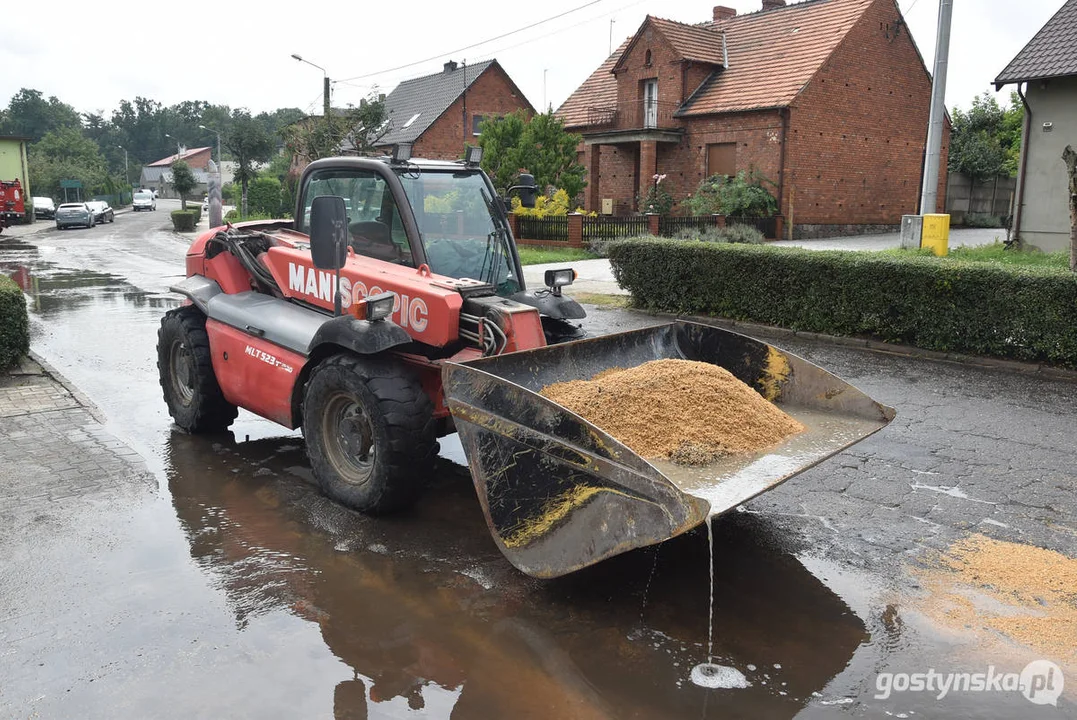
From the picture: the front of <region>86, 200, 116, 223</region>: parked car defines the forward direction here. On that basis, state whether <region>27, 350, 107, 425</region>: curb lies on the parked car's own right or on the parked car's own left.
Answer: on the parked car's own right

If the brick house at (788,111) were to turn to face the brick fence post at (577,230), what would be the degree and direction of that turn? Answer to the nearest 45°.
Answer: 0° — it already faces it

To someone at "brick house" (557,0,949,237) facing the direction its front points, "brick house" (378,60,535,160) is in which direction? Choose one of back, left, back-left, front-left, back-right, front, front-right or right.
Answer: right

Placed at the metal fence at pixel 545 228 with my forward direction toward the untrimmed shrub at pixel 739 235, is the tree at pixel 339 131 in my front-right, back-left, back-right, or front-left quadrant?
back-left

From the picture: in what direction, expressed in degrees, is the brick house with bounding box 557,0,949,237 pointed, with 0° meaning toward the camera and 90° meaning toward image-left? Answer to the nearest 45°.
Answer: approximately 45°

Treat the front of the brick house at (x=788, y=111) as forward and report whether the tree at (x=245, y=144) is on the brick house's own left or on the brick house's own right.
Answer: on the brick house's own right

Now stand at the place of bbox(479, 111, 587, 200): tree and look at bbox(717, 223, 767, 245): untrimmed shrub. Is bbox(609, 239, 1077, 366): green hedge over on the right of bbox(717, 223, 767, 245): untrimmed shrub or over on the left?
right

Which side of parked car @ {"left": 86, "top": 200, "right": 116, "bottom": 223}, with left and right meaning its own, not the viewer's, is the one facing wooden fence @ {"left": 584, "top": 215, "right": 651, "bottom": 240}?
front

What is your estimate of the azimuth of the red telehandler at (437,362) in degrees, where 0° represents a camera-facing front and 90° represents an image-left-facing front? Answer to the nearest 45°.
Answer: approximately 315°

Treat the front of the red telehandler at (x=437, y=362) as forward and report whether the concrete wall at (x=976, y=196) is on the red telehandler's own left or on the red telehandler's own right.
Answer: on the red telehandler's own left
